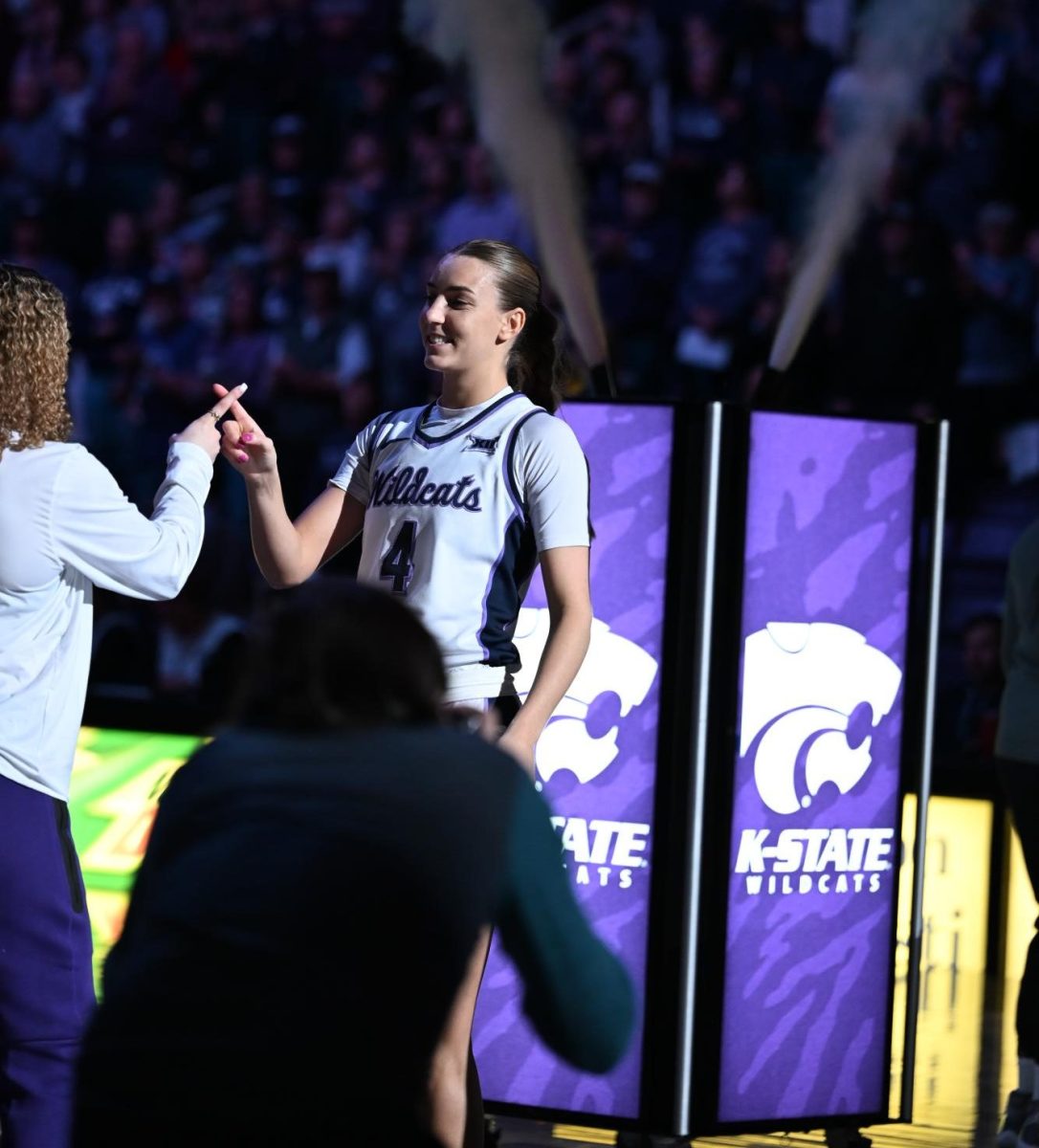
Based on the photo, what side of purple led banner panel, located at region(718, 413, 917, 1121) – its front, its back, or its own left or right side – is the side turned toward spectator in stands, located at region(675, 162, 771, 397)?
back

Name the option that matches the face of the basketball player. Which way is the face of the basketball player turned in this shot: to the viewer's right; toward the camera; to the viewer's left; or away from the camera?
to the viewer's left

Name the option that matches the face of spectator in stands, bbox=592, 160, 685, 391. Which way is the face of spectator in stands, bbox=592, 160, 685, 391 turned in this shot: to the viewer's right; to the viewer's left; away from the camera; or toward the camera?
toward the camera

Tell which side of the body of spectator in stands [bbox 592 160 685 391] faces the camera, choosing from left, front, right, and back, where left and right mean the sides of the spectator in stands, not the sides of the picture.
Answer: front

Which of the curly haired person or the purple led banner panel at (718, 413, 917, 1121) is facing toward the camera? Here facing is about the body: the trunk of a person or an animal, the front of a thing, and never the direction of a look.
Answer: the purple led banner panel

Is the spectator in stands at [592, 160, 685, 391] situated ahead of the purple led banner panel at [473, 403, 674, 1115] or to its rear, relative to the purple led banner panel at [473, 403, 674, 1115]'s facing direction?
to the rear

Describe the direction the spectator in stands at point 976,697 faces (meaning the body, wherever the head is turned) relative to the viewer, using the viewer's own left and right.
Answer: facing the viewer

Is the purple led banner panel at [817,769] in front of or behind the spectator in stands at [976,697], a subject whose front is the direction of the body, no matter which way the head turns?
in front

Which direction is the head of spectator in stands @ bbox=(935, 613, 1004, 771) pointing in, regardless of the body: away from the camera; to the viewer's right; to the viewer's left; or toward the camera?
toward the camera

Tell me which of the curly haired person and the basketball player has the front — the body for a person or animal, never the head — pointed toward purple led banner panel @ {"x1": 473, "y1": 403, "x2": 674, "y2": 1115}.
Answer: the curly haired person

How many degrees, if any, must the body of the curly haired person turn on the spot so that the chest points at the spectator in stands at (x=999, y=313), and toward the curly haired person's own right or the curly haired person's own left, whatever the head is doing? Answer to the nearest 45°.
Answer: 0° — they already face them

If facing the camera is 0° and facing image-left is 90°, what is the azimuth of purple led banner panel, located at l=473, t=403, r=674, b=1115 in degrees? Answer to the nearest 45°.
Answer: approximately 0°

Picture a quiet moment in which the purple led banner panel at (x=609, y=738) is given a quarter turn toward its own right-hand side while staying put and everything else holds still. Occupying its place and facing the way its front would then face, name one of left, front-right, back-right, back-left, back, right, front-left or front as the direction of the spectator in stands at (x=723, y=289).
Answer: right

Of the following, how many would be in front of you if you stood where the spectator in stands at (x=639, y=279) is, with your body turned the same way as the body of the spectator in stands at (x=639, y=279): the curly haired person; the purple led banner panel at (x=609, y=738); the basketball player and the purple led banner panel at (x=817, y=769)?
4

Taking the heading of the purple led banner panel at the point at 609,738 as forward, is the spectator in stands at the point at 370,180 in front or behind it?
behind
